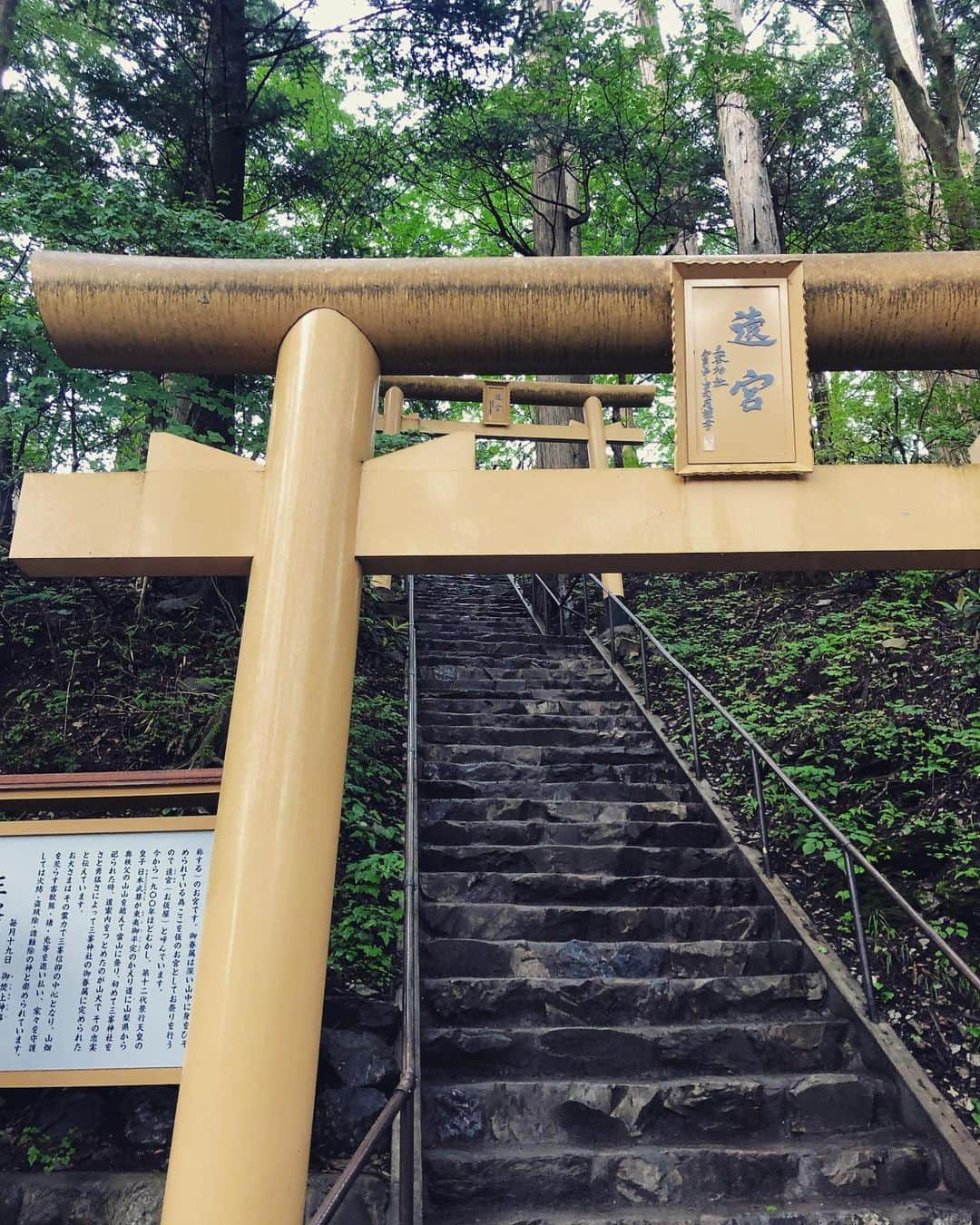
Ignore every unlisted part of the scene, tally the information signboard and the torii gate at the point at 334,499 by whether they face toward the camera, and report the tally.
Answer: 2

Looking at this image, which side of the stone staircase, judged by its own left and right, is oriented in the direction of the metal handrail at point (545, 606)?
back

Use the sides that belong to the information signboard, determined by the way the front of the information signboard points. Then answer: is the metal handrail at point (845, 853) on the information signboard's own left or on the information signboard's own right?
on the information signboard's own left

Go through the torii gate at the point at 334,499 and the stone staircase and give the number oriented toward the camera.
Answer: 2

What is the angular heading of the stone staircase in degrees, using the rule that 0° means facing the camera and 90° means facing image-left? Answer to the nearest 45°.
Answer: approximately 0°

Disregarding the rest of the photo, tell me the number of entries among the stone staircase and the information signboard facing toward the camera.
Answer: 2

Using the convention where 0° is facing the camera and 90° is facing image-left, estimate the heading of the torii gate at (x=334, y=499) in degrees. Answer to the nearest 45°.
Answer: approximately 0°
